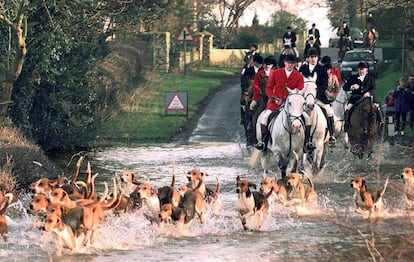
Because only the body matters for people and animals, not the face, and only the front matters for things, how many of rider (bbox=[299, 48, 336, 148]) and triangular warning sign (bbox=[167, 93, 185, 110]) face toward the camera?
2

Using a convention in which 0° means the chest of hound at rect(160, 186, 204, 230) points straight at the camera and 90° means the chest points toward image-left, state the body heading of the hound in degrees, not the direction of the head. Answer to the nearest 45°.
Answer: approximately 45°

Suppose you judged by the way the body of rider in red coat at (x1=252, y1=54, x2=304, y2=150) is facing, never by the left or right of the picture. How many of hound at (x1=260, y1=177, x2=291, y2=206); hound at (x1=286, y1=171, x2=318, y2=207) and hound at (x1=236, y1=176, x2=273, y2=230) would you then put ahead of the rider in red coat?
3

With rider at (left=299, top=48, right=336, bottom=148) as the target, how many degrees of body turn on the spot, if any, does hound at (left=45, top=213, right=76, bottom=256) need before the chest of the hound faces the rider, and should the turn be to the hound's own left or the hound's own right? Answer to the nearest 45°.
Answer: approximately 180°

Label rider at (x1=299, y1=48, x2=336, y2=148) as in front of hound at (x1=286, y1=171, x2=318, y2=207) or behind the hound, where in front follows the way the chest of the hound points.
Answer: behind

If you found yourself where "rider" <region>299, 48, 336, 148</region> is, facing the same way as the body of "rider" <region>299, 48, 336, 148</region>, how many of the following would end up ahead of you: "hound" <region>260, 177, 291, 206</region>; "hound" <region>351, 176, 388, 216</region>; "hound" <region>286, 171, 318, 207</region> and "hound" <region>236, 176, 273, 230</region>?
4

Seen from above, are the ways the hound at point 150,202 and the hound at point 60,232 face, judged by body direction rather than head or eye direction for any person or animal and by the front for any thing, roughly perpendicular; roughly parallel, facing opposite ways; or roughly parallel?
roughly parallel

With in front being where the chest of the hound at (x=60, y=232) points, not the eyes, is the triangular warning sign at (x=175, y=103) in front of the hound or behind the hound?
behind

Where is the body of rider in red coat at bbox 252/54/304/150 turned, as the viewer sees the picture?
toward the camera

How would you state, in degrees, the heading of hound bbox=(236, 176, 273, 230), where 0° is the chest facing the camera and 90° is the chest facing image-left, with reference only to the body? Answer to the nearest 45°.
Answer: approximately 45°

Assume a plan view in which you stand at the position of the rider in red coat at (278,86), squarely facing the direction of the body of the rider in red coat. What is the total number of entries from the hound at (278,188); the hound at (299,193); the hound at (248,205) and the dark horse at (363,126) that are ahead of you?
3

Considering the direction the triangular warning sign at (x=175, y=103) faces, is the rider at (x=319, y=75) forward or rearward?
forward

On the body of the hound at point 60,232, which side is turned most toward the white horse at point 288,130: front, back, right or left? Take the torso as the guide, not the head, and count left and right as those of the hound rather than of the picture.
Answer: back

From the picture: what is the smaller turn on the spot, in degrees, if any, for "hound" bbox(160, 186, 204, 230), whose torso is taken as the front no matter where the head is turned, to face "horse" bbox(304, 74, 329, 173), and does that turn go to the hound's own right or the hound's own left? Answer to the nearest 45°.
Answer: approximately 180°

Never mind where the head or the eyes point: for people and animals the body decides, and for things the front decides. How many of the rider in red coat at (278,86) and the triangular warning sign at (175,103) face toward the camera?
2

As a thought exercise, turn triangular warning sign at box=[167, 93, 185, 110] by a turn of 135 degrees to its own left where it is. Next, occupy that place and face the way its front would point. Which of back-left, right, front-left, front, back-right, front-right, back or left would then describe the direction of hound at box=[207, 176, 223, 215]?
back-right

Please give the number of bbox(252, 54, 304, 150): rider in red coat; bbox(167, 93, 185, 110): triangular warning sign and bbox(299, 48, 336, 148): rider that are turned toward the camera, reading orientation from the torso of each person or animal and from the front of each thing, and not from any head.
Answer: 3

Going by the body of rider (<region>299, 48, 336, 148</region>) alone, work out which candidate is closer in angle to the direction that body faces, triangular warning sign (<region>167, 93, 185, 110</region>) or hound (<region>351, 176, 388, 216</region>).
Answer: the hound
